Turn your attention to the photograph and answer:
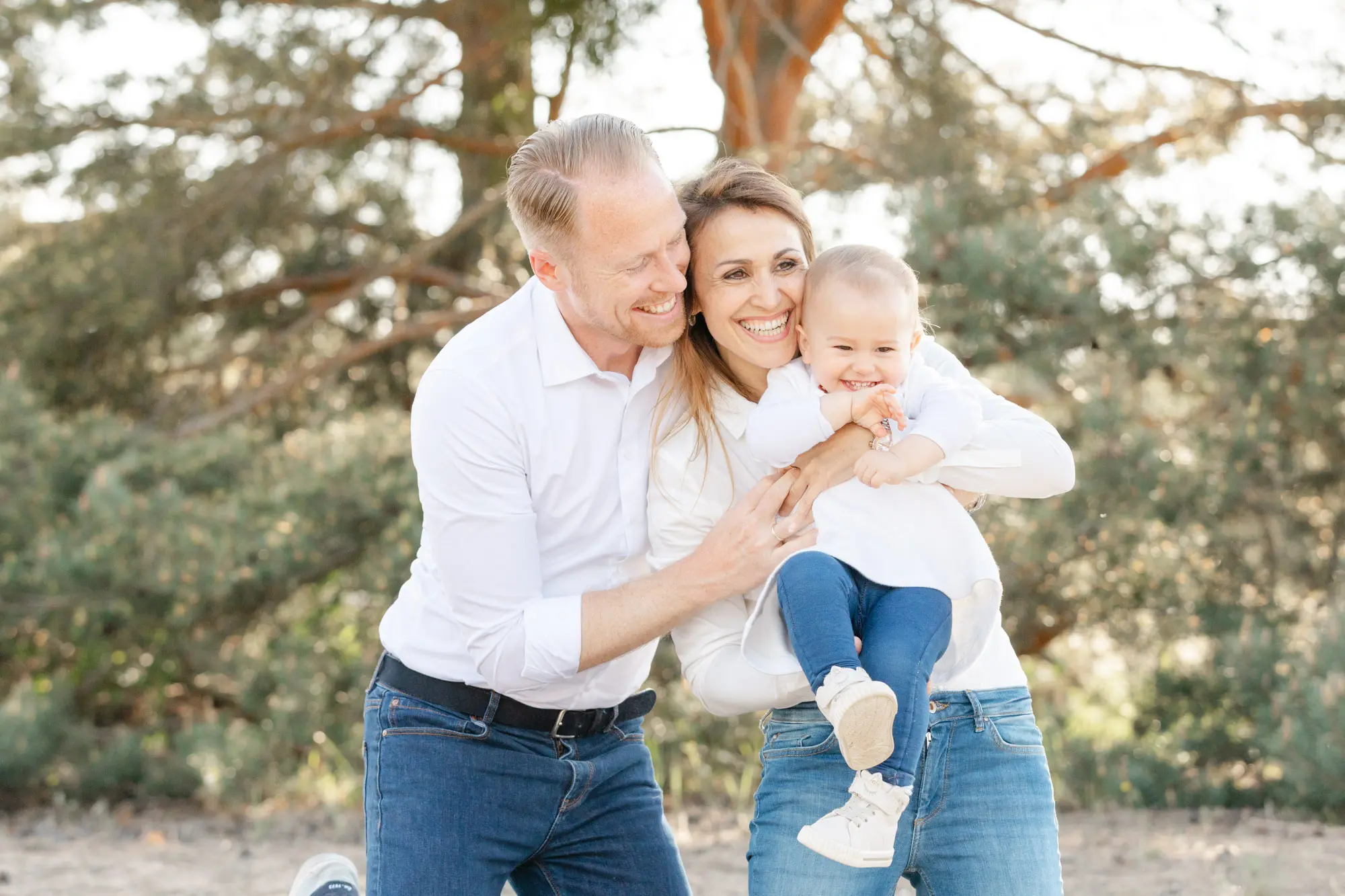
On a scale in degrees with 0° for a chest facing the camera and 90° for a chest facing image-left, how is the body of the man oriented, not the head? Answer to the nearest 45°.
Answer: approximately 315°

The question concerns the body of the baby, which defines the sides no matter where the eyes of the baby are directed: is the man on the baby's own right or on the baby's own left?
on the baby's own right

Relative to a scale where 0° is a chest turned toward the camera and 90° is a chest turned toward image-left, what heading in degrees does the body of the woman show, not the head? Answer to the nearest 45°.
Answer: approximately 0°

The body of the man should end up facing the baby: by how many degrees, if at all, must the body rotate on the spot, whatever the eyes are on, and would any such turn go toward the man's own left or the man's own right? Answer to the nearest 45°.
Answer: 0° — they already face them
